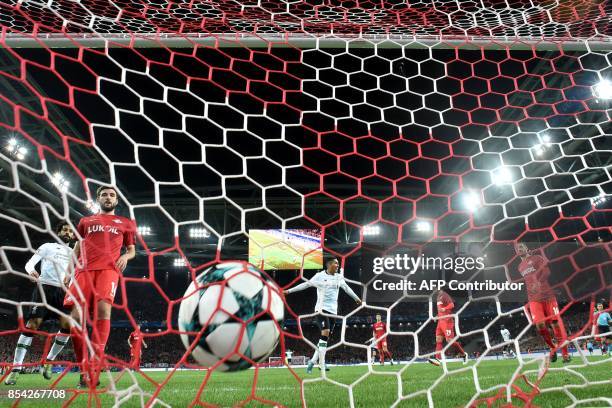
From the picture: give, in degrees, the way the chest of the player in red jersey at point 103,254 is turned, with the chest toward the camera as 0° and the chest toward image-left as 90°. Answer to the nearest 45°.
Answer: approximately 0°

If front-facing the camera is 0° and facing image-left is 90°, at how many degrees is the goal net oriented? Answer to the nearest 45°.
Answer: approximately 180°

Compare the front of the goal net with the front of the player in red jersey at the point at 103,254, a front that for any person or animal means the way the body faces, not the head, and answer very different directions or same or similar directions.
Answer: very different directions
